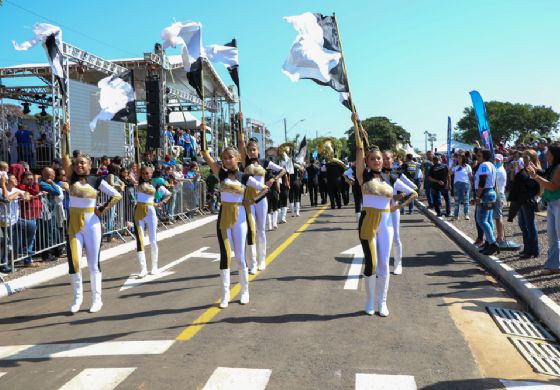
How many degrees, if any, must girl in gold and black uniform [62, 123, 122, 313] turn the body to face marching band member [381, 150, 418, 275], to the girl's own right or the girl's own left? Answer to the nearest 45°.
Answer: approximately 90° to the girl's own left

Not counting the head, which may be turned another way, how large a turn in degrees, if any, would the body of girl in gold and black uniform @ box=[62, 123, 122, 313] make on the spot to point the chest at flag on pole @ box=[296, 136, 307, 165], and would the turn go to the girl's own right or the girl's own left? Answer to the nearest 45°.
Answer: approximately 135° to the girl's own left

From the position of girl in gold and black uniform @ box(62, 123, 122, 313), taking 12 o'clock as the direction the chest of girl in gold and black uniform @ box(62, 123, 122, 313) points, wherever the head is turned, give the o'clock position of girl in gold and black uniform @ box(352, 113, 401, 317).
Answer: girl in gold and black uniform @ box(352, 113, 401, 317) is roughly at 10 o'clock from girl in gold and black uniform @ box(62, 123, 122, 313).

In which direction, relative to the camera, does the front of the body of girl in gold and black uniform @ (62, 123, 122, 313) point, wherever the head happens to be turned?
toward the camera

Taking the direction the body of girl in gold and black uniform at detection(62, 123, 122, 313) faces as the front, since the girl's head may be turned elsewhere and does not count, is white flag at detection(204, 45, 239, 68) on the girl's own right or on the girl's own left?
on the girl's own left

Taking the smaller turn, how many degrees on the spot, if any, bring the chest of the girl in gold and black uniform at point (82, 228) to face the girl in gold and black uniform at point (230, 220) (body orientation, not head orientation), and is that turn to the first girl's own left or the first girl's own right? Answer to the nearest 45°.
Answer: approximately 45° to the first girl's own left

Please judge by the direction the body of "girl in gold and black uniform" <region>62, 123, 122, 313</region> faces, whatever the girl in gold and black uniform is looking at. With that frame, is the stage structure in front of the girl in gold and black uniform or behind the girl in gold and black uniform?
behind

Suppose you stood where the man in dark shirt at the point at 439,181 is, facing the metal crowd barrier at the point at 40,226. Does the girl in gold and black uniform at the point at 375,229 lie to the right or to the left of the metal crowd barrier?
left
